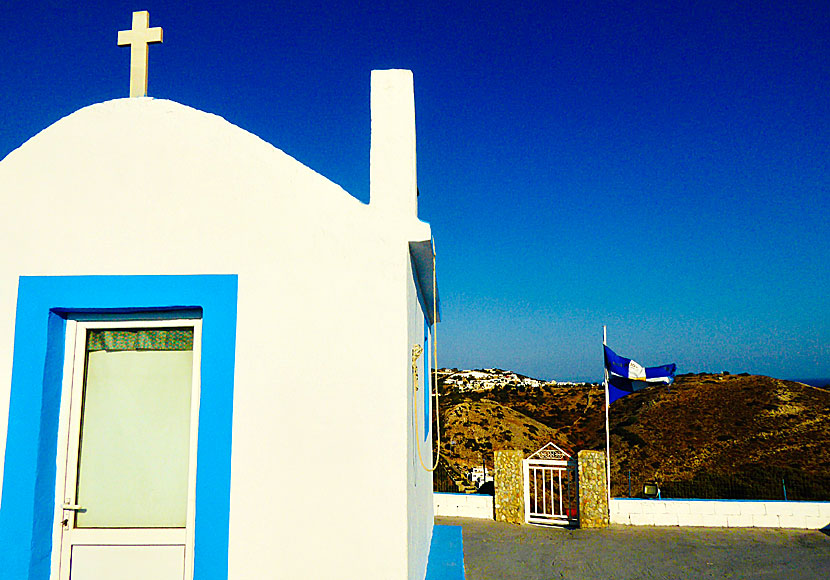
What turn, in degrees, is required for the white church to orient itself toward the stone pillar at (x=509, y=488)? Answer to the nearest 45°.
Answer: approximately 135° to its left

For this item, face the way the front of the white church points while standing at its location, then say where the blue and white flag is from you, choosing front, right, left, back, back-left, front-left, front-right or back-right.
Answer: back-left

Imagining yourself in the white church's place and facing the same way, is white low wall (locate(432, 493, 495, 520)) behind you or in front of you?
behind

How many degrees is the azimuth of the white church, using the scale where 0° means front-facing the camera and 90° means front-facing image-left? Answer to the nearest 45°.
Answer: approximately 0°
